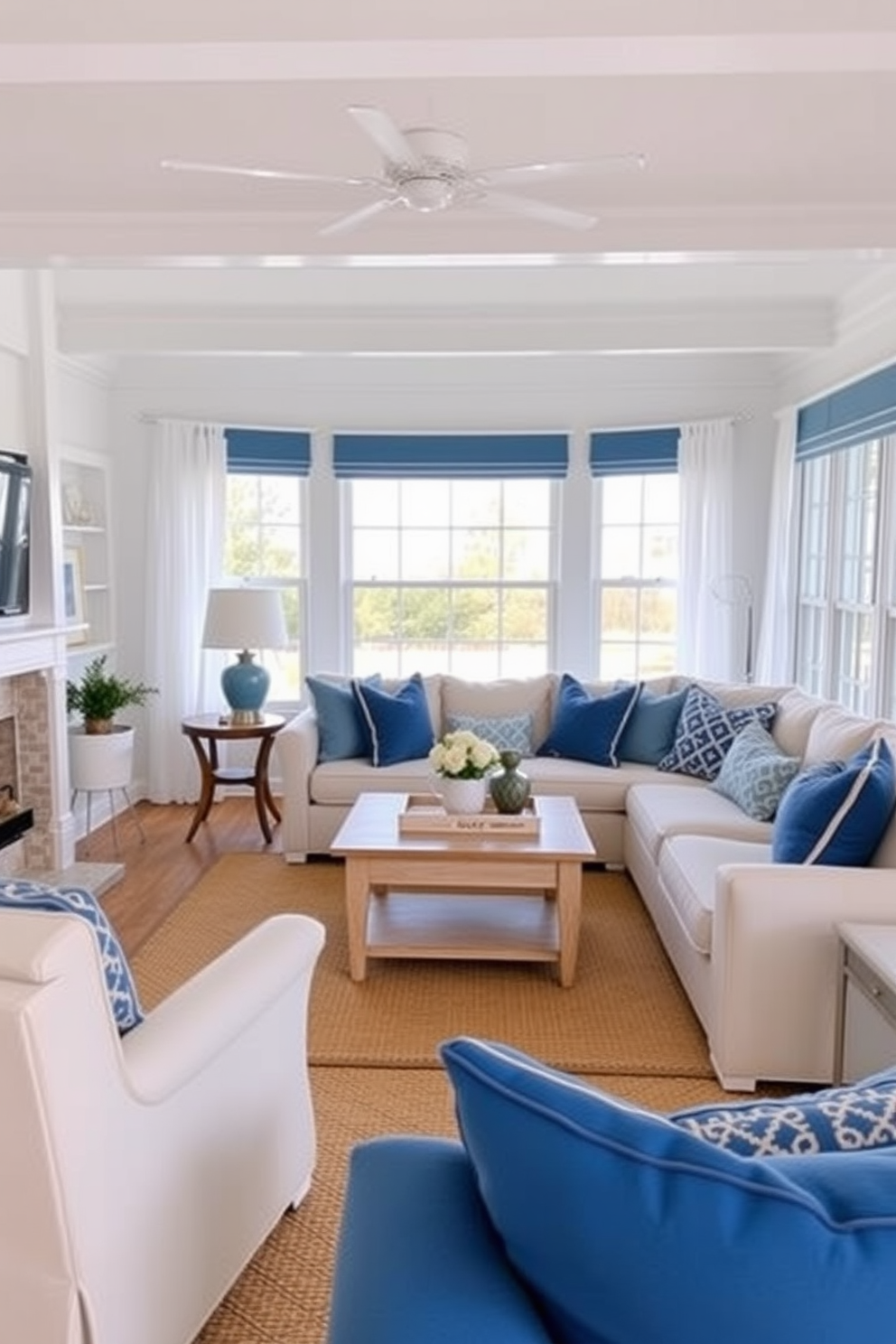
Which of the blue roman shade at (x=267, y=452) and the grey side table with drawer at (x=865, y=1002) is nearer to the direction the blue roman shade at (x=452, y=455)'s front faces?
the grey side table with drawer

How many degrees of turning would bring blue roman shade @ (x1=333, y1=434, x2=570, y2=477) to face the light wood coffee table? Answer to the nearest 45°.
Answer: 0° — it already faces it

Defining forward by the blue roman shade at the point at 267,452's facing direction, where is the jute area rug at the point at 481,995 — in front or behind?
in front

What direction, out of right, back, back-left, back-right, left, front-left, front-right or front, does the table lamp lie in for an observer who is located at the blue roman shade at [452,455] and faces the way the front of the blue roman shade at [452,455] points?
front-right

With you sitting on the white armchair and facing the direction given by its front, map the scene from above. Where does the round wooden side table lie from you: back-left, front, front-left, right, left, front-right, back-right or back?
front-left

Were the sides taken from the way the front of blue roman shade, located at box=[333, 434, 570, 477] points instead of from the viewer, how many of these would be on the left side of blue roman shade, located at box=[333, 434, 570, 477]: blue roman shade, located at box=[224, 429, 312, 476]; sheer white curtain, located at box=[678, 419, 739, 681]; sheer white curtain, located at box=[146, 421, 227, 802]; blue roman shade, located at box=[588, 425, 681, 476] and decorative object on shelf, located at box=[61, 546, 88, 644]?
2

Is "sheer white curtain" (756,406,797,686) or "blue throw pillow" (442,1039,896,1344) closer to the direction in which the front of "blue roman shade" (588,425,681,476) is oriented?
the blue throw pillow

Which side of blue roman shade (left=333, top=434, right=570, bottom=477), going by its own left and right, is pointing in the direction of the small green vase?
front

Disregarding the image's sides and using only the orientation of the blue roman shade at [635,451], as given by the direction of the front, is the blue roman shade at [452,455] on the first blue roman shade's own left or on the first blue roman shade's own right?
on the first blue roman shade's own right

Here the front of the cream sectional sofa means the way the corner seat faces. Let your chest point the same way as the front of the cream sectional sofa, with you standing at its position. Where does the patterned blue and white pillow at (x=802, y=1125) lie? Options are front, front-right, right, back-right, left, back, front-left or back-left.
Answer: front-left
